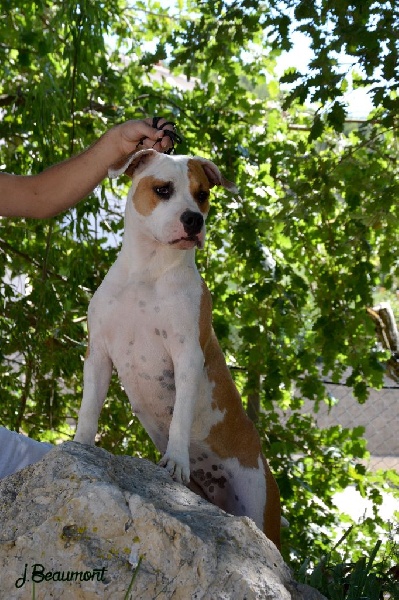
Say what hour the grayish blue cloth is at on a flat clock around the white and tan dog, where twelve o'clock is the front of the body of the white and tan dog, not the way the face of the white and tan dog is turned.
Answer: The grayish blue cloth is roughly at 3 o'clock from the white and tan dog.

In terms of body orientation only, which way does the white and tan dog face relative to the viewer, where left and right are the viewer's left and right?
facing the viewer and to the left of the viewer
